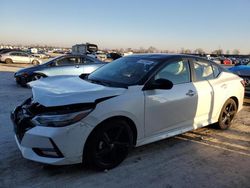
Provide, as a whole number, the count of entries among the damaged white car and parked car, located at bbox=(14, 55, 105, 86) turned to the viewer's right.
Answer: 0

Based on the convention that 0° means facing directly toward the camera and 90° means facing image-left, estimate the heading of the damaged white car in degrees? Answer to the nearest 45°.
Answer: approximately 45°

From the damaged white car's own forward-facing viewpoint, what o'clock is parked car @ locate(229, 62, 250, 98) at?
The parked car is roughly at 6 o'clock from the damaged white car.

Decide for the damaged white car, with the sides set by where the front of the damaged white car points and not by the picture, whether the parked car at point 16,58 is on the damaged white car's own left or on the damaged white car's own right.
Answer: on the damaged white car's own right

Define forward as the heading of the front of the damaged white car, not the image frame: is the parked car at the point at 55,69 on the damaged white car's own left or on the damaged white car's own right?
on the damaged white car's own right
